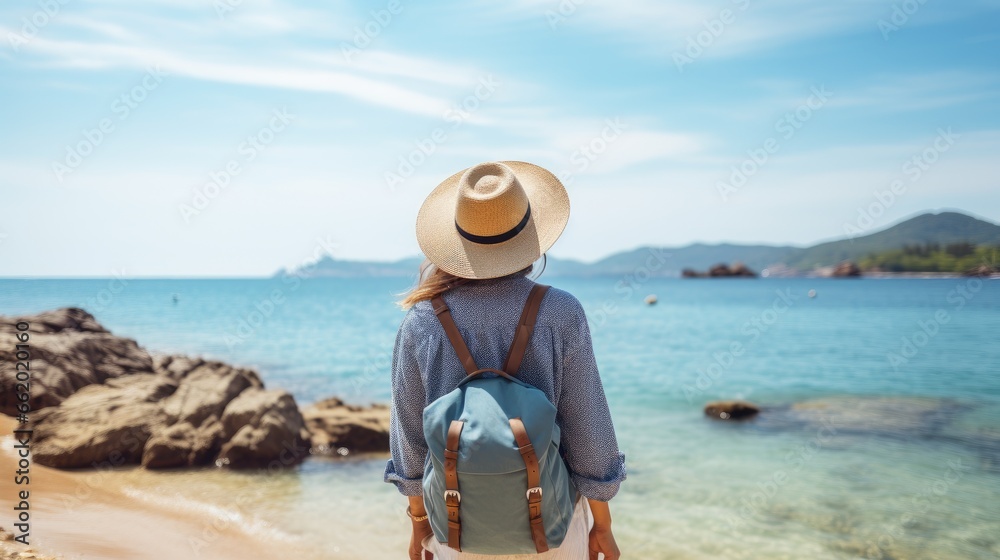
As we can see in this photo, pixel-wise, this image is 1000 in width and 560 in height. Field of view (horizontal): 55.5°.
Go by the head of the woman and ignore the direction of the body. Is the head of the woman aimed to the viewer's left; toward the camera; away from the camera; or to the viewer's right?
away from the camera

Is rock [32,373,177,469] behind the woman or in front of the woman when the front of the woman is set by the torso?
in front

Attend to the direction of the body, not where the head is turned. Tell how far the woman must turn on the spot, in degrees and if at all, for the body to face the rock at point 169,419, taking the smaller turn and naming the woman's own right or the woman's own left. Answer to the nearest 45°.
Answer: approximately 45° to the woman's own left

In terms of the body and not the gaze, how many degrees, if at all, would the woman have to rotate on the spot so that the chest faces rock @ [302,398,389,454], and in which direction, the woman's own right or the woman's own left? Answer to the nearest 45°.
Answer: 0° — they already face it

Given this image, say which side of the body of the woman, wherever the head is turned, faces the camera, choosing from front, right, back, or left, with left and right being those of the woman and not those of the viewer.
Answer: back

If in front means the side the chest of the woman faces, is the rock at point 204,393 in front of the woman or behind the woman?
in front

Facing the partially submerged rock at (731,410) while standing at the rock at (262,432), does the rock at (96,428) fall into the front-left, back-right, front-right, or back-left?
back-left

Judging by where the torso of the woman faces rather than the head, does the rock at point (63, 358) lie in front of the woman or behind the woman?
in front
